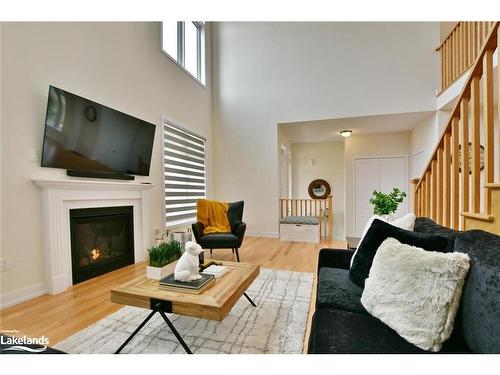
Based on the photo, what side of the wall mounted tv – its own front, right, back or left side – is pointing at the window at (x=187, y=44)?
left

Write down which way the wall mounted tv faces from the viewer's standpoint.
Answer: facing the viewer and to the right of the viewer

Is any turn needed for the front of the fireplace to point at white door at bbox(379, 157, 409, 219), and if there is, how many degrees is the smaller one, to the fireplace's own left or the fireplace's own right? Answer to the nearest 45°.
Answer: approximately 45° to the fireplace's own left

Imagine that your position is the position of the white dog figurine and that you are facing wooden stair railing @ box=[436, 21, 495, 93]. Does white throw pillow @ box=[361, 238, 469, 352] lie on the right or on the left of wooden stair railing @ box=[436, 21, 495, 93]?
right

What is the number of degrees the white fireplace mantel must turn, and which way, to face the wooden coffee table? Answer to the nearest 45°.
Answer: approximately 45° to its right

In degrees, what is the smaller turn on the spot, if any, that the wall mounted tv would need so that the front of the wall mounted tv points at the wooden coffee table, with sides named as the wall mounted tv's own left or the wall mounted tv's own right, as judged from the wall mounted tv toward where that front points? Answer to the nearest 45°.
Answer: approximately 45° to the wall mounted tv's own right

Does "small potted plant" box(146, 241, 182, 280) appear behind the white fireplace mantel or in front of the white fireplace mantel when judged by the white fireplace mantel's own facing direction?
in front

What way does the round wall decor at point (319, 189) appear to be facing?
toward the camera

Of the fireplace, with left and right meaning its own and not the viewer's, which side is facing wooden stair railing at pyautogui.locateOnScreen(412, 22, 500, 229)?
front

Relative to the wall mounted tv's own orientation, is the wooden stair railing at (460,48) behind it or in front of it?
in front

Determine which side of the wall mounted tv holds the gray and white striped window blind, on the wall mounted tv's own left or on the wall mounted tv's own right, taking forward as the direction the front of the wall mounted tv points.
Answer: on the wall mounted tv's own left

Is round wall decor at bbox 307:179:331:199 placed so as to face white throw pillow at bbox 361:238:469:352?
yes

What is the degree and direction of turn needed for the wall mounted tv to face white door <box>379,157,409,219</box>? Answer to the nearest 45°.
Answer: approximately 45° to its left

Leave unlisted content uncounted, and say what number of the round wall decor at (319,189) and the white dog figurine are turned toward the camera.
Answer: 1
